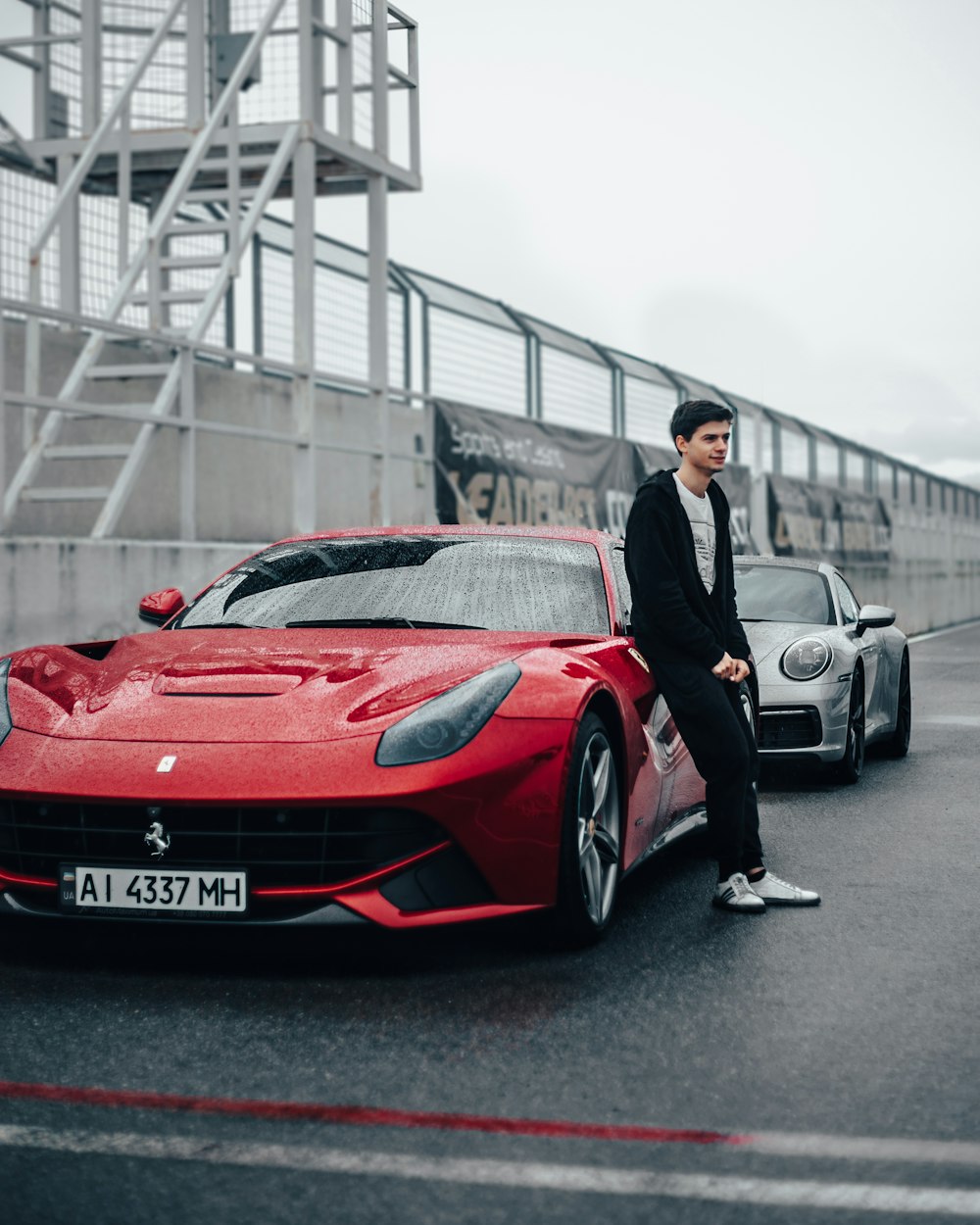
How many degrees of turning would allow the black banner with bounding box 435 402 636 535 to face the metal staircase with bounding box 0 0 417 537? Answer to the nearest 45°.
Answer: approximately 90° to its right

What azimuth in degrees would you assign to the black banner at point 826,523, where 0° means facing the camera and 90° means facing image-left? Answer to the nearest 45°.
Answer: approximately 315°

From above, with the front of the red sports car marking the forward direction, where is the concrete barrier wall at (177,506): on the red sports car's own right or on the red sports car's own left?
on the red sports car's own right

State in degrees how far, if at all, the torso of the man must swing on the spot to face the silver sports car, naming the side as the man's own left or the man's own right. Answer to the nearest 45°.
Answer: approximately 135° to the man's own left

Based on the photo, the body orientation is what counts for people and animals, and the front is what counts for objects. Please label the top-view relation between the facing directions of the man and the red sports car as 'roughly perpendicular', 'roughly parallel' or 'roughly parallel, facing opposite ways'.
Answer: roughly perpendicular

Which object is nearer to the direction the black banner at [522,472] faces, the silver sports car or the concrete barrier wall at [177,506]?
the silver sports car

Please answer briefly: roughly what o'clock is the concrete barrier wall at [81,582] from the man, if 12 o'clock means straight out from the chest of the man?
The concrete barrier wall is roughly at 6 o'clock from the man.

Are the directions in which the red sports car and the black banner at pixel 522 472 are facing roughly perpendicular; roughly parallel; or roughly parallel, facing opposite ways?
roughly perpendicular

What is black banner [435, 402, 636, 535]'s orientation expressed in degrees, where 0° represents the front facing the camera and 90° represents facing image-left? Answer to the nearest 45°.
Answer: approximately 315°
